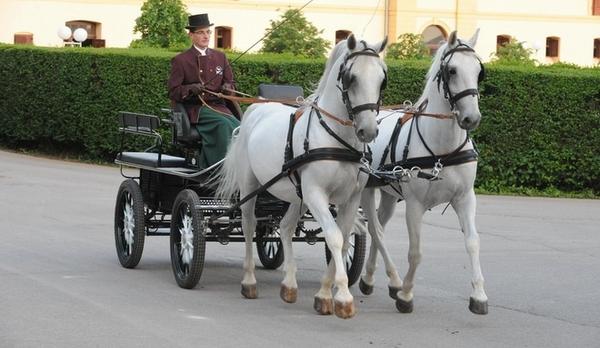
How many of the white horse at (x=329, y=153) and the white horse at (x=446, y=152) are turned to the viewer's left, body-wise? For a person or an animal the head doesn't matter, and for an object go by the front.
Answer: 0

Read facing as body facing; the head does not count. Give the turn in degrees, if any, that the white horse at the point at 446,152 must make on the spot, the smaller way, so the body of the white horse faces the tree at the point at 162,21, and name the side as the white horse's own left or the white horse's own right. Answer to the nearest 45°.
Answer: approximately 135° to the white horse's own left

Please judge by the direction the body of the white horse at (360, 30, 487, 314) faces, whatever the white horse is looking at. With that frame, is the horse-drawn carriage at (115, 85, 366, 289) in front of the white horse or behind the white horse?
behind

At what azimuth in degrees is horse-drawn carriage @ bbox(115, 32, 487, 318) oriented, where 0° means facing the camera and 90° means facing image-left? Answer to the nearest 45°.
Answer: approximately 315°

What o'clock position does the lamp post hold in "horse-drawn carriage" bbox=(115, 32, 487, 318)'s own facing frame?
The lamp post is roughly at 7 o'clock from the horse-drawn carriage.
